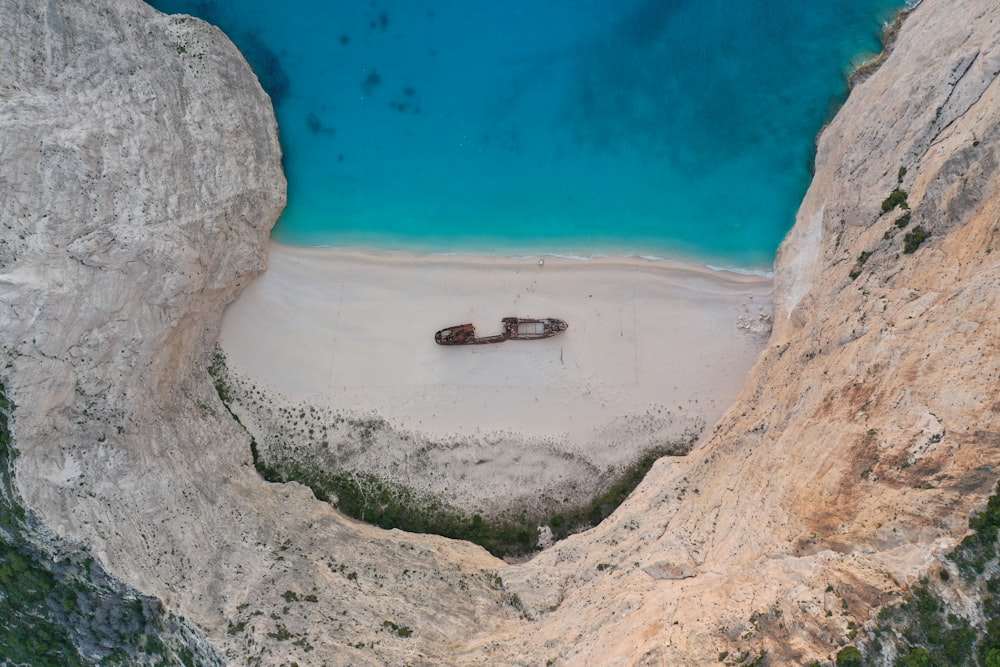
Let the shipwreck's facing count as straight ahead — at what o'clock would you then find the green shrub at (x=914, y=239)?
The green shrub is roughly at 1 o'clock from the shipwreck.

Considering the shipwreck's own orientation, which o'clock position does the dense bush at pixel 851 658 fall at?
The dense bush is roughly at 2 o'clock from the shipwreck.

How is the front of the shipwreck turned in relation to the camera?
facing to the right of the viewer
